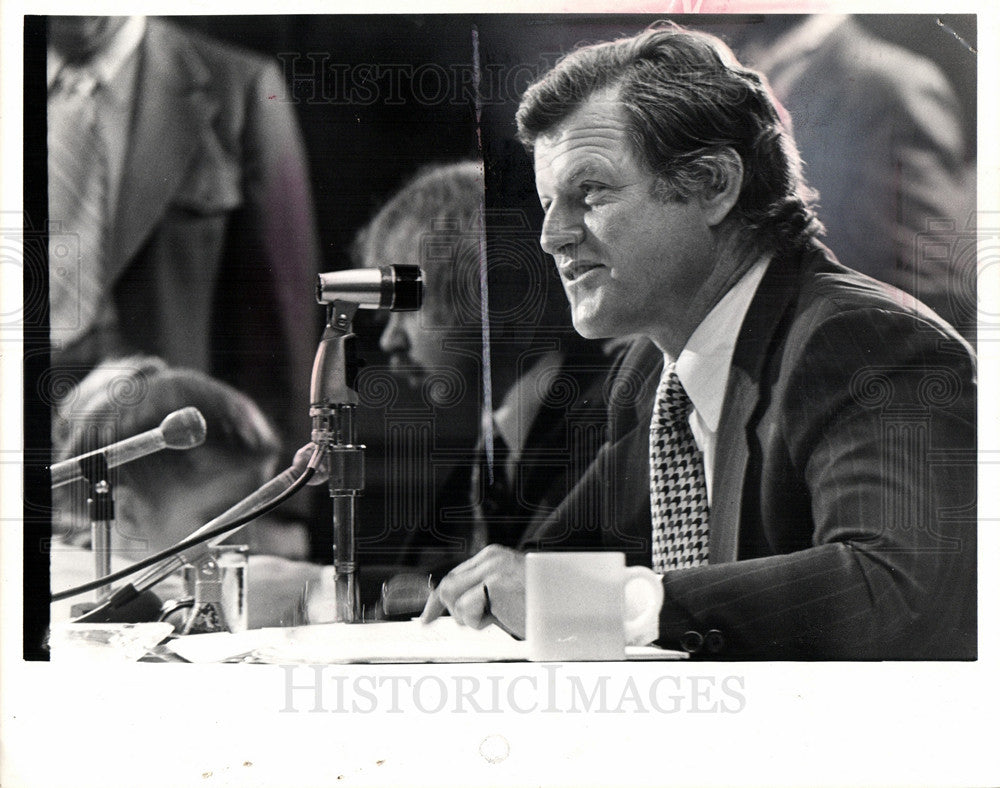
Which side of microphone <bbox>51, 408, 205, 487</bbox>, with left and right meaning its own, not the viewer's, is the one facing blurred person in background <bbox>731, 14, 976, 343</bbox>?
front

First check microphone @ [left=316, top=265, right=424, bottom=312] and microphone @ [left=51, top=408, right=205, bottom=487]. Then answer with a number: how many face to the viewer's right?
2

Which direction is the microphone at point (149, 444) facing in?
to the viewer's right

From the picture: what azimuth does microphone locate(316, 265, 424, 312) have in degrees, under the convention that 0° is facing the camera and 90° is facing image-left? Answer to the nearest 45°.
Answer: approximately 270°

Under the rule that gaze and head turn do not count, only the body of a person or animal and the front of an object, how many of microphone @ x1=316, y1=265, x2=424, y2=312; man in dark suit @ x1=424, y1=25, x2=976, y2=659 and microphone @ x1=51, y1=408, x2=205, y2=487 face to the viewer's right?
2

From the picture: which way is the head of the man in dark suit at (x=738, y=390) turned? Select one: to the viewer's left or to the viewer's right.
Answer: to the viewer's left

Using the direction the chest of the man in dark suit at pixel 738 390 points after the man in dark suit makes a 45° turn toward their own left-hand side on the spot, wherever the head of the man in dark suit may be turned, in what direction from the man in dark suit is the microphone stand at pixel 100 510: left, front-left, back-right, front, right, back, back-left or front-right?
right

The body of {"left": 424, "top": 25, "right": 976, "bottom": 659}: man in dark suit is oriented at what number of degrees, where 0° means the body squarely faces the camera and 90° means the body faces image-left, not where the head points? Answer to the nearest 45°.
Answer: approximately 45°
